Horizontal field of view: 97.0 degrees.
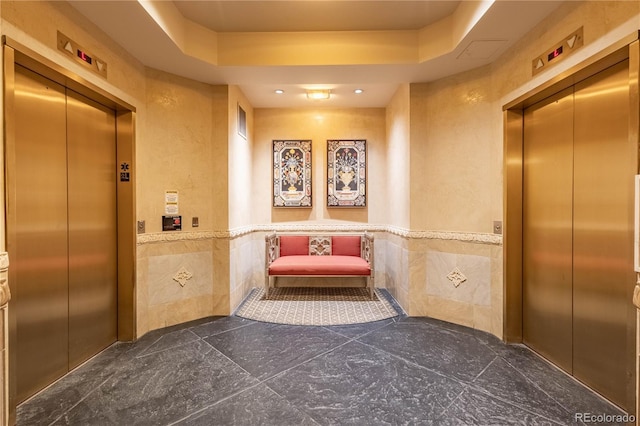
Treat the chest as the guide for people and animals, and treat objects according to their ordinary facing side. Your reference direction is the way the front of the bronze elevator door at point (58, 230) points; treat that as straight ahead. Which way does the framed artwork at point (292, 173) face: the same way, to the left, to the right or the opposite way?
to the right

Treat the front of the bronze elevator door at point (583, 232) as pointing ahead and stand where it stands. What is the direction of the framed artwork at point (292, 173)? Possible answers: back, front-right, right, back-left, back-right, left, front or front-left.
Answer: front-right

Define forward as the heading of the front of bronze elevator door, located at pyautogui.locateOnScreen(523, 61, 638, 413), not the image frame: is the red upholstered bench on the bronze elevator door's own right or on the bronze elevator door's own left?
on the bronze elevator door's own right

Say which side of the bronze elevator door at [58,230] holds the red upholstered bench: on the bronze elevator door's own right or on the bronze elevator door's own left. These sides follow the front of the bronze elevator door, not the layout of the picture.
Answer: on the bronze elevator door's own left

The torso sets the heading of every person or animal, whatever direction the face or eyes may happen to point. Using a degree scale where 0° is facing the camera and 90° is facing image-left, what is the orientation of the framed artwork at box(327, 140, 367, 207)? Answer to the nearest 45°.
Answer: approximately 0°

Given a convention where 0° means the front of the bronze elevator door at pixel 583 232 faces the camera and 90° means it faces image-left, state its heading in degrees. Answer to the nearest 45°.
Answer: approximately 45°

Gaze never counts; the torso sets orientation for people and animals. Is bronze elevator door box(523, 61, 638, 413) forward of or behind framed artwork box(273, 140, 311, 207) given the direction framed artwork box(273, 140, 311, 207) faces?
forward

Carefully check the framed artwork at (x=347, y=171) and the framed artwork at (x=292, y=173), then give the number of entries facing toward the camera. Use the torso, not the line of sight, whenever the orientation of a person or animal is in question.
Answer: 2

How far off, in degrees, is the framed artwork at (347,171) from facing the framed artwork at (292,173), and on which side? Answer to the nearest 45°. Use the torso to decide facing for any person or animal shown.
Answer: approximately 90° to its right

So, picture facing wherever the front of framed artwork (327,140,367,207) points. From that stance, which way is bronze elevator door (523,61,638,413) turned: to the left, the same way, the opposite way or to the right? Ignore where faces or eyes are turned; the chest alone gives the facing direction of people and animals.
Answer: to the right
